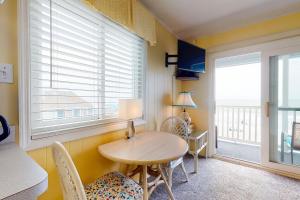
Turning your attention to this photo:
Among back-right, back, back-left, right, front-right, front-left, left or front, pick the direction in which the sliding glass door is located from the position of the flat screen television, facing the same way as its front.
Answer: front-left

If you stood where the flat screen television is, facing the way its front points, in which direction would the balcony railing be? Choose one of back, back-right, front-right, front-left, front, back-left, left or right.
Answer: left

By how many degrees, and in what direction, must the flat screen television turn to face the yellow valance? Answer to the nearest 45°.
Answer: approximately 90° to its right

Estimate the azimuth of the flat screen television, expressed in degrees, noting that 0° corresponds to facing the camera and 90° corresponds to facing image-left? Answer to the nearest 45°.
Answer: approximately 315°

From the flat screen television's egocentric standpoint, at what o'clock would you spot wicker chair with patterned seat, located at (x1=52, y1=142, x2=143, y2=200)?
The wicker chair with patterned seat is roughly at 2 o'clock from the flat screen television.

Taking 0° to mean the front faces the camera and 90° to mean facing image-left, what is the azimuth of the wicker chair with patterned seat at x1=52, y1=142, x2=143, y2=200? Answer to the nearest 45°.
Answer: approximately 225°

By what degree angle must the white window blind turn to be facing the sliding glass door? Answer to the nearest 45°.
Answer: approximately 45° to its left

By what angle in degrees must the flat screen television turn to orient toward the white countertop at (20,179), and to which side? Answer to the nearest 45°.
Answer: approximately 45° to its right

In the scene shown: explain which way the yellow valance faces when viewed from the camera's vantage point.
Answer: facing the viewer and to the right of the viewer

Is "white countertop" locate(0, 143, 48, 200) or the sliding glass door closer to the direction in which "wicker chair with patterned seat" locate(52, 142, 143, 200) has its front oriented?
the sliding glass door

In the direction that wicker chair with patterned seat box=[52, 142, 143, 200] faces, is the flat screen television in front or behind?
in front

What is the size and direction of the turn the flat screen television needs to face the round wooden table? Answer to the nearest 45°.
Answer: approximately 45° to its right

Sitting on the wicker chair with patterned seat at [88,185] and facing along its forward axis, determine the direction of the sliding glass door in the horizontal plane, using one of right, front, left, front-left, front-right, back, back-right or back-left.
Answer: front-right
